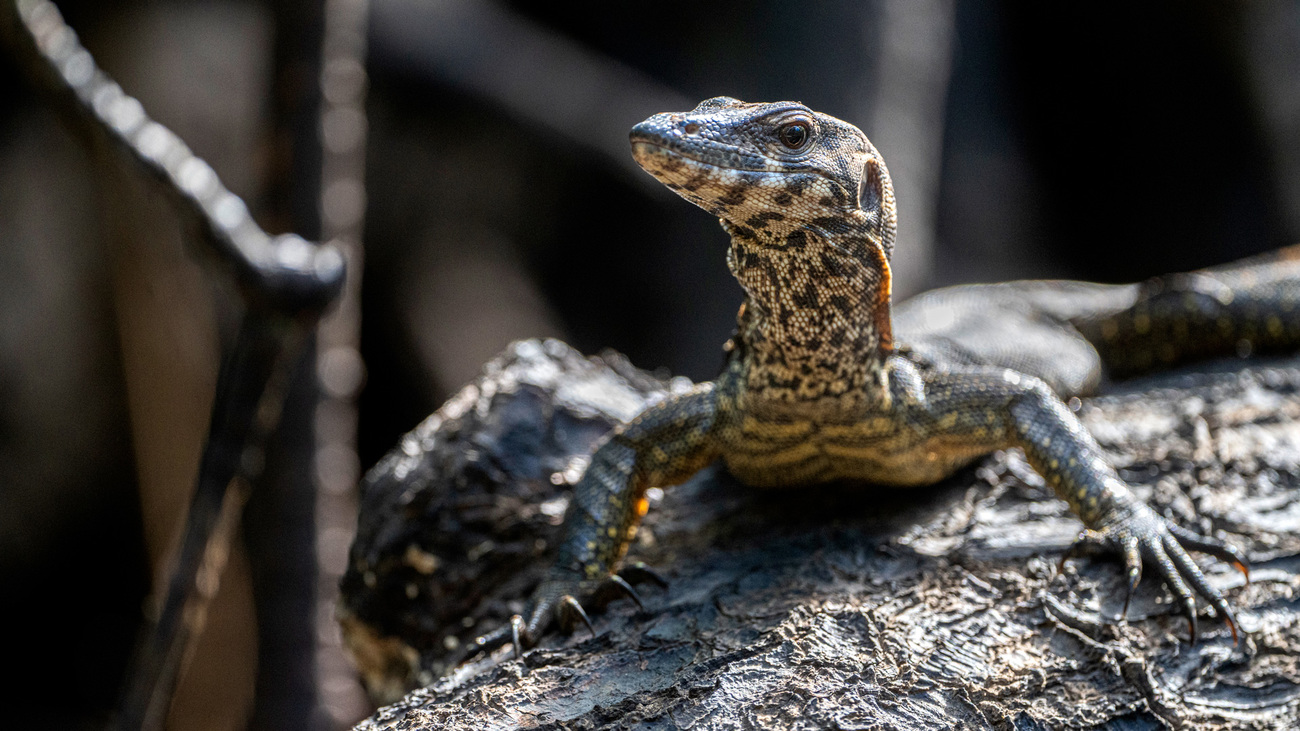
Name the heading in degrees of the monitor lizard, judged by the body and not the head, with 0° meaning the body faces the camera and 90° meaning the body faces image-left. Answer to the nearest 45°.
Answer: approximately 45°
